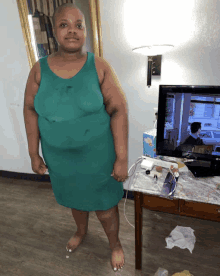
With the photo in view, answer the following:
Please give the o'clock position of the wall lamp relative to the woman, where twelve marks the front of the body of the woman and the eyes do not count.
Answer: The wall lamp is roughly at 8 o'clock from the woman.

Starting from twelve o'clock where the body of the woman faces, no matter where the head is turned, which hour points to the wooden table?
The wooden table is roughly at 10 o'clock from the woman.

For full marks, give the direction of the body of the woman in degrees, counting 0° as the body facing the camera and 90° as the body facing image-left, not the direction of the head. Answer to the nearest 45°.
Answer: approximately 0°
